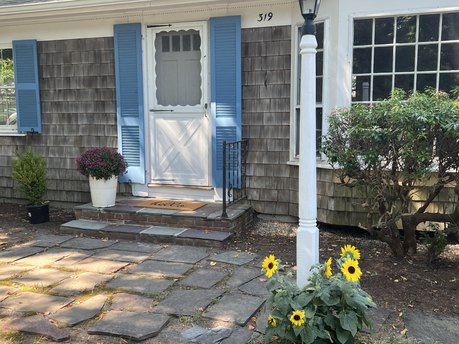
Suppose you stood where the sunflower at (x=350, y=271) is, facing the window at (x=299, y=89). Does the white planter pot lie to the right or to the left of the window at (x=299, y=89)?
left

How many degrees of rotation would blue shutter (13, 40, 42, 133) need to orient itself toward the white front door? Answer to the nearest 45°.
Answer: approximately 45° to its left

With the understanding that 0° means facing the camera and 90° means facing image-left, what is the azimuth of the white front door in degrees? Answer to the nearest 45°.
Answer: approximately 0°

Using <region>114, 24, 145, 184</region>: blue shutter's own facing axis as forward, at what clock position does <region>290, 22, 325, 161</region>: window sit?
The window is roughly at 10 o'clock from the blue shutter.

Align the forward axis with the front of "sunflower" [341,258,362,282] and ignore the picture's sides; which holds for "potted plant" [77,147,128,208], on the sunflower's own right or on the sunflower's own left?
on the sunflower's own right
